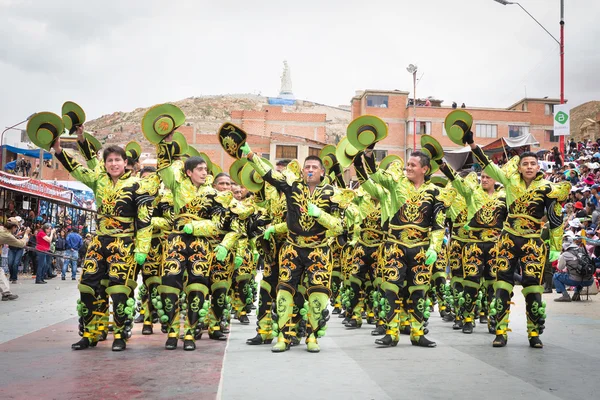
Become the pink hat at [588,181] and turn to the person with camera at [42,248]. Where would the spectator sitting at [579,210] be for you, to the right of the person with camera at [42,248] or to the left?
left

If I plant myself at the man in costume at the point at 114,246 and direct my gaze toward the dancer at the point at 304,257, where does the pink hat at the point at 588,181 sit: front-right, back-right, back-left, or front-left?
front-left

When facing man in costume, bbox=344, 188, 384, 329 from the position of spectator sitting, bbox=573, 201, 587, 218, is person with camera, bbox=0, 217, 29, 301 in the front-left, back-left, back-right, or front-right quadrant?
front-right

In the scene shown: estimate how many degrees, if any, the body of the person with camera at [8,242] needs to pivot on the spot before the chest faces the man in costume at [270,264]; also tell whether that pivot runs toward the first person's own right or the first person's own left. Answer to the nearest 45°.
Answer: approximately 45° to the first person's own right

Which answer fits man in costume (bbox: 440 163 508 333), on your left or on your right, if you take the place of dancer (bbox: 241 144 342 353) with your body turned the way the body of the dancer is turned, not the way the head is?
on your left

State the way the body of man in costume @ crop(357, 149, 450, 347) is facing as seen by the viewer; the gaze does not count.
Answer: toward the camera

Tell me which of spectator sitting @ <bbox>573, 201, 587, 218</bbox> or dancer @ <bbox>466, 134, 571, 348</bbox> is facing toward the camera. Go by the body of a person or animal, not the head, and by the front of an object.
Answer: the dancer

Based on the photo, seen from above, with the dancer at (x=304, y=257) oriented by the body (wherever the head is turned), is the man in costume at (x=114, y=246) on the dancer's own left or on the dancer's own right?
on the dancer's own right

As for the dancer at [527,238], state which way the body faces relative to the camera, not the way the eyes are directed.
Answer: toward the camera

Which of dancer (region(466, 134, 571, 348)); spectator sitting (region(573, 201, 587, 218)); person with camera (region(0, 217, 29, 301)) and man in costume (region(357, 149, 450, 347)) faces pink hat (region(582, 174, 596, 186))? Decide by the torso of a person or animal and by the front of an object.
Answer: the person with camera

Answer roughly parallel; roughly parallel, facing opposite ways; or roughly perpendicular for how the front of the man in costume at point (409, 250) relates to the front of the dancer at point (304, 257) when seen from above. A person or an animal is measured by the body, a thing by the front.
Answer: roughly parallel

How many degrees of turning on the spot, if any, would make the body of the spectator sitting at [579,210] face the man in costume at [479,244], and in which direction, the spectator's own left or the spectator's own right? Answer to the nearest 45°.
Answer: approximately 90° to the spectator's own left

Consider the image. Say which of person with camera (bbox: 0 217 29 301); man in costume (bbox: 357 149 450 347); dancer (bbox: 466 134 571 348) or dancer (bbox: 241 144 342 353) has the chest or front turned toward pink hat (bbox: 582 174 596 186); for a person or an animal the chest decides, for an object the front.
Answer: the person with camera

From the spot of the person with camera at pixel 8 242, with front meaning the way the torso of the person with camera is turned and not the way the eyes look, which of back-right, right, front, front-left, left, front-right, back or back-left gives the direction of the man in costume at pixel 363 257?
front-right

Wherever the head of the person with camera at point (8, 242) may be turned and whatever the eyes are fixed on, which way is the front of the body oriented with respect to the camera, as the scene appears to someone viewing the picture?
to the viewer's right

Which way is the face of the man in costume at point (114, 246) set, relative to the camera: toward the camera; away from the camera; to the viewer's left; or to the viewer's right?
toward the camera
